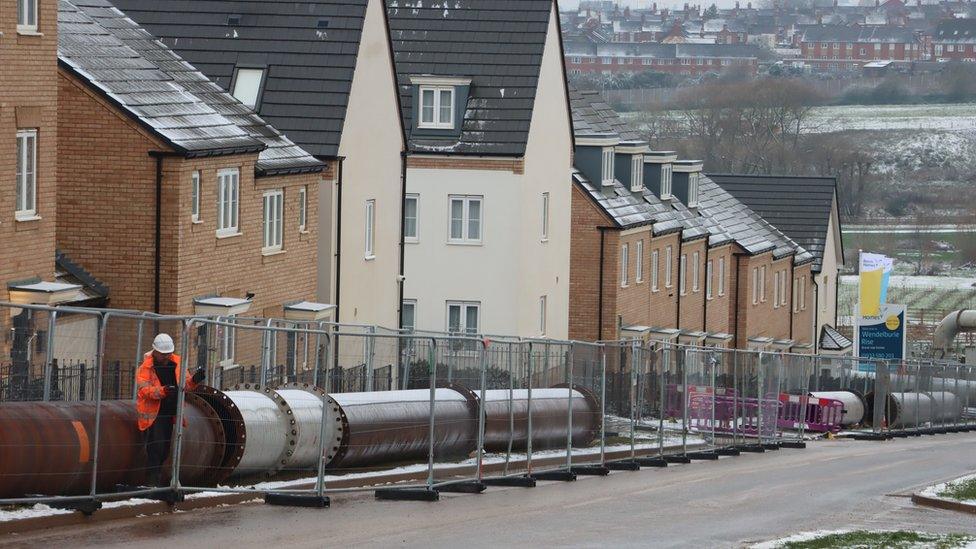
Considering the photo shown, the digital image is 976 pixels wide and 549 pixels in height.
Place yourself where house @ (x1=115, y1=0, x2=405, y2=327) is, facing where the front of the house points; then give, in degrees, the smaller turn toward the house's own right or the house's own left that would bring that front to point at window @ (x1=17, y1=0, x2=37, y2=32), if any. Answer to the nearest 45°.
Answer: approximately 45° to the house's own right

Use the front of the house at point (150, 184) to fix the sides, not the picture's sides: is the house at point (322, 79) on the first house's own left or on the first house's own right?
on the first house's own left

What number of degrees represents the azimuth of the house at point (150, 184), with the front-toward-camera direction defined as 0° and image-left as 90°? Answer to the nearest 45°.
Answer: approximately 315°

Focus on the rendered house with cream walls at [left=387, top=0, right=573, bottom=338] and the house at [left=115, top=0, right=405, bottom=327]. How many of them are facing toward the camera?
2

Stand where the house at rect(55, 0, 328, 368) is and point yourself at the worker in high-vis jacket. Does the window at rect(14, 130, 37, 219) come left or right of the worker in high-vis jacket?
right

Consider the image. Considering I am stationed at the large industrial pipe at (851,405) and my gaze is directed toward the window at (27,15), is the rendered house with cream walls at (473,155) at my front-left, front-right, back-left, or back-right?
front-right

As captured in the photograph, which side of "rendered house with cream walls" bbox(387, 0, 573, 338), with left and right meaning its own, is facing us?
front

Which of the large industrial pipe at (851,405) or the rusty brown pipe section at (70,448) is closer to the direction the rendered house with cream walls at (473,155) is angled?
the rusty brown pipe section

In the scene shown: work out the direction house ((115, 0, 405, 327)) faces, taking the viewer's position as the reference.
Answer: facing the viewer

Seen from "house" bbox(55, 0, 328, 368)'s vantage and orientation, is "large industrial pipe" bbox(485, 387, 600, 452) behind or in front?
in front

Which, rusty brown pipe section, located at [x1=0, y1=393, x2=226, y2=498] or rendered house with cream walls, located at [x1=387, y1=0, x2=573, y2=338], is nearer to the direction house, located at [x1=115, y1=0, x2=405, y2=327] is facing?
the rusty brown pipe section

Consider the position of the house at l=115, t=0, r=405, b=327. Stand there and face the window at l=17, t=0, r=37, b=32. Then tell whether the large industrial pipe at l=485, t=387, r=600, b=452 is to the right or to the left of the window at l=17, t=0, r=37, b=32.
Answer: left
